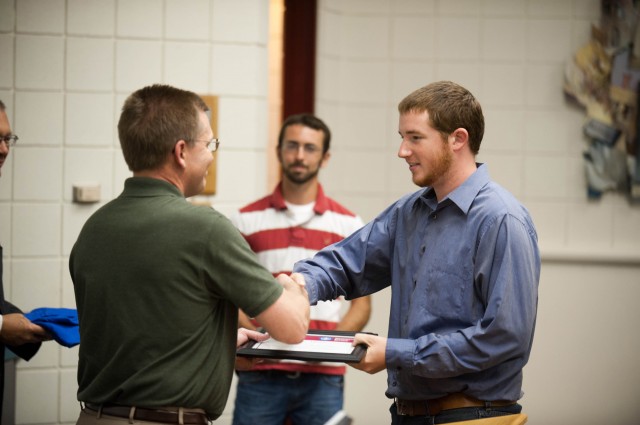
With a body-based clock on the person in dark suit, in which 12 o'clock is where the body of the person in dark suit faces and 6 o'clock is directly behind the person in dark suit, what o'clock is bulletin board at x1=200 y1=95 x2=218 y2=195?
The bulletin board is roughly at 10 o'clock from the person in dark suit.

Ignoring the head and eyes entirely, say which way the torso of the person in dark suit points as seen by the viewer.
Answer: to the viewer's right

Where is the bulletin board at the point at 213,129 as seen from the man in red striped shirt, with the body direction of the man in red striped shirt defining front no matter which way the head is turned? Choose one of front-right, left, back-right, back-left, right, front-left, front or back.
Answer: back-right

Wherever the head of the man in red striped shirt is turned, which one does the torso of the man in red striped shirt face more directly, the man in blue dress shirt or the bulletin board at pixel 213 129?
the man in blue dress shirt

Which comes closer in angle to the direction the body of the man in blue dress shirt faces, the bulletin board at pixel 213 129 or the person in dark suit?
the person in dark suit

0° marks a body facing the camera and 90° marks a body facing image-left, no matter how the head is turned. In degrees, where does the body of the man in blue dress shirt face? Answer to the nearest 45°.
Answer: approximately 45°

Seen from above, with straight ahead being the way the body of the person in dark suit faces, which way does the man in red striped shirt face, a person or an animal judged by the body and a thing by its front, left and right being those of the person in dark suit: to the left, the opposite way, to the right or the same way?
to the right

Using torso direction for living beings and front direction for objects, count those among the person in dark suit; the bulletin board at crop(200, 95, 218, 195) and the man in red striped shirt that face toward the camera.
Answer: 2

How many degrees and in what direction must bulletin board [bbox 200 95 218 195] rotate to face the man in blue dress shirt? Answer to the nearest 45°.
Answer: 0° — it already faces them

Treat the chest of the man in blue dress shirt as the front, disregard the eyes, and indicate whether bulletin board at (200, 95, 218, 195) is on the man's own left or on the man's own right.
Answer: on the man's own right

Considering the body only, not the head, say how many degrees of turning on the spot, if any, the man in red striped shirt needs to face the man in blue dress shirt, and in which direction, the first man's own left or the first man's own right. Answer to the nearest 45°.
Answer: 0° — they already face them
